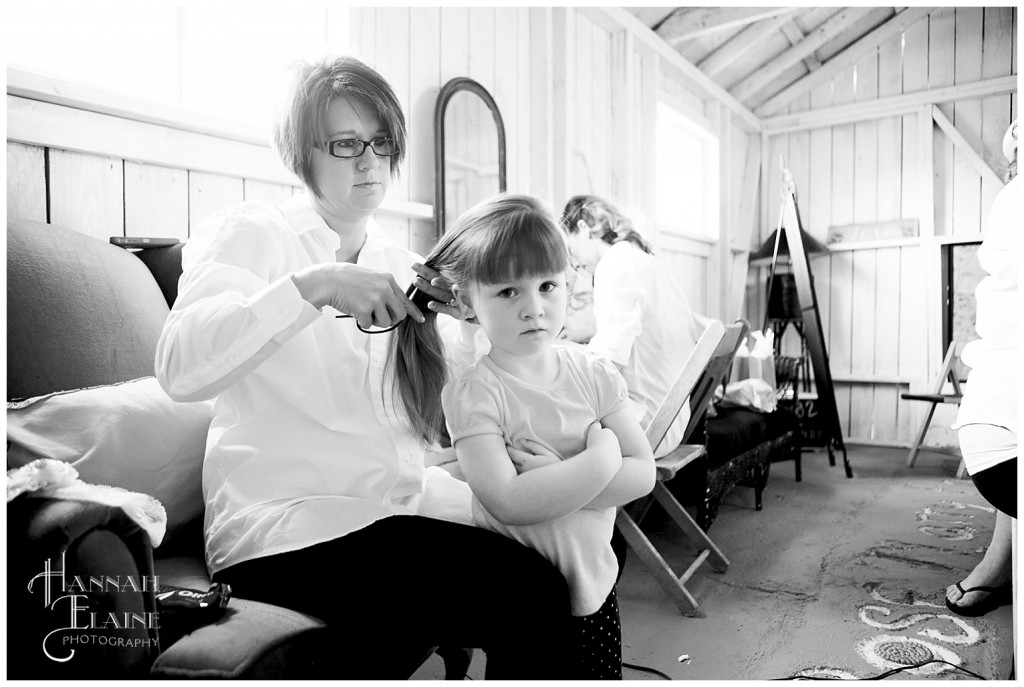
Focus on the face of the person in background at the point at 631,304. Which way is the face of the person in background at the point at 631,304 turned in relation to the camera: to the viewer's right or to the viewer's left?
to the viewer's left

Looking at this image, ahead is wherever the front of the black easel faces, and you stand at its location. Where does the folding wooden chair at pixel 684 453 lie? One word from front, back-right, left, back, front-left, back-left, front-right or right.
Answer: right

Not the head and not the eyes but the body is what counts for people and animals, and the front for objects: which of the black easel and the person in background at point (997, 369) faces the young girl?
the person in background

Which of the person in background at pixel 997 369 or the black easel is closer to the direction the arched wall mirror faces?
the person in background

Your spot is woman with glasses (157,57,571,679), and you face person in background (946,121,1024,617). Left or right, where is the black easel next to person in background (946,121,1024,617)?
left

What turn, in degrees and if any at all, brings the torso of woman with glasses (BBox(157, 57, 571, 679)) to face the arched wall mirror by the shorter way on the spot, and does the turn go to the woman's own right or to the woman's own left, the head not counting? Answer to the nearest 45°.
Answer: approximately 135° to the woman's own left

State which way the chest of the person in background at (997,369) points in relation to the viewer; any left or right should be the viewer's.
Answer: facing the viewer and to the left of the viewer

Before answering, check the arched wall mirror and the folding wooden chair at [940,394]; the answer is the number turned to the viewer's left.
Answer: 1

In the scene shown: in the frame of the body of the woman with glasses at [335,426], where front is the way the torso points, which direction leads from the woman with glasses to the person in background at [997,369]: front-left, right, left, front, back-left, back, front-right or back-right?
front-left

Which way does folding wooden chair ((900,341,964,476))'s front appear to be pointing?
to the viewer's left

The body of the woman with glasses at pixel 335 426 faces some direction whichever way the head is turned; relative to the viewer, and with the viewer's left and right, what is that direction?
facing the viewer and to the right of the viewer
